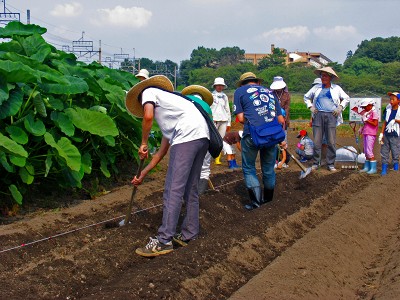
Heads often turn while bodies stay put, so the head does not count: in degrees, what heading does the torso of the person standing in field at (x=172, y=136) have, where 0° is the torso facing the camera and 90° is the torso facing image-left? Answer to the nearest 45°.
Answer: approximately 90°

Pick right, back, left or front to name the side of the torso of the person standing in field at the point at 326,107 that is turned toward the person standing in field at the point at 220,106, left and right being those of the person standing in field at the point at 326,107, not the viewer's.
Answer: right

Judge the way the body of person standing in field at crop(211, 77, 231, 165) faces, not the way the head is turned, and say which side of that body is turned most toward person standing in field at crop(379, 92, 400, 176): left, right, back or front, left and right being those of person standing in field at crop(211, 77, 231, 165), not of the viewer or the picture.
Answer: left

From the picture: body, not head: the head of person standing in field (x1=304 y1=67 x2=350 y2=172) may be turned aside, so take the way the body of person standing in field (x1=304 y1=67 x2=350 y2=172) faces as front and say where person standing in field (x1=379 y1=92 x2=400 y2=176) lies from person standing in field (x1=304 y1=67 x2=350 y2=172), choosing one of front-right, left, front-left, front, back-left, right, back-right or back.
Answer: left

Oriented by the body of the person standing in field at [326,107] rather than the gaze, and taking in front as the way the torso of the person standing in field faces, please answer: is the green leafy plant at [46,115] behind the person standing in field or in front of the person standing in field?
in front

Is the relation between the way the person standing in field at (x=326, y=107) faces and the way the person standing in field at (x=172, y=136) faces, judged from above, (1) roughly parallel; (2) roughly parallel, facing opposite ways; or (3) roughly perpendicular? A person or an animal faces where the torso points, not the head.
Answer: roughly perpendicular

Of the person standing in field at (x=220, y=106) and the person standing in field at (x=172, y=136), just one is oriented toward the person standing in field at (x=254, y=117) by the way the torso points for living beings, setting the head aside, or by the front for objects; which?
the person standing in field at (x=220, y=106)

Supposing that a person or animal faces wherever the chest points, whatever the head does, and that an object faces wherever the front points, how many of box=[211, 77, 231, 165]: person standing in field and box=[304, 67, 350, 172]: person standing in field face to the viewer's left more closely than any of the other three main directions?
0

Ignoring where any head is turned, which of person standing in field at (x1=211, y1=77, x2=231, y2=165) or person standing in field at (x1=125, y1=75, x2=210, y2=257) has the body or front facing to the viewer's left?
person standing in field at (x1=125, y1=75, x2=210, y2=257)

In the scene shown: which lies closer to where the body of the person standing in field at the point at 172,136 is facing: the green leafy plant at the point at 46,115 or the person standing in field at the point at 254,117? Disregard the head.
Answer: the green leafy plant

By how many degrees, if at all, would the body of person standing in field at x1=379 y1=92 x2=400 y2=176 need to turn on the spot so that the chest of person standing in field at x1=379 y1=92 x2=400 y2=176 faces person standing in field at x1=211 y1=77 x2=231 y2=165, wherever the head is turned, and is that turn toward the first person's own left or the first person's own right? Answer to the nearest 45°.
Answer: approximately 45° to the first person's own right

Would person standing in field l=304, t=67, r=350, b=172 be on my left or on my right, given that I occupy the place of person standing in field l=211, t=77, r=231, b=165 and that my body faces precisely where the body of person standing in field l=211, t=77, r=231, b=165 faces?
on my left
